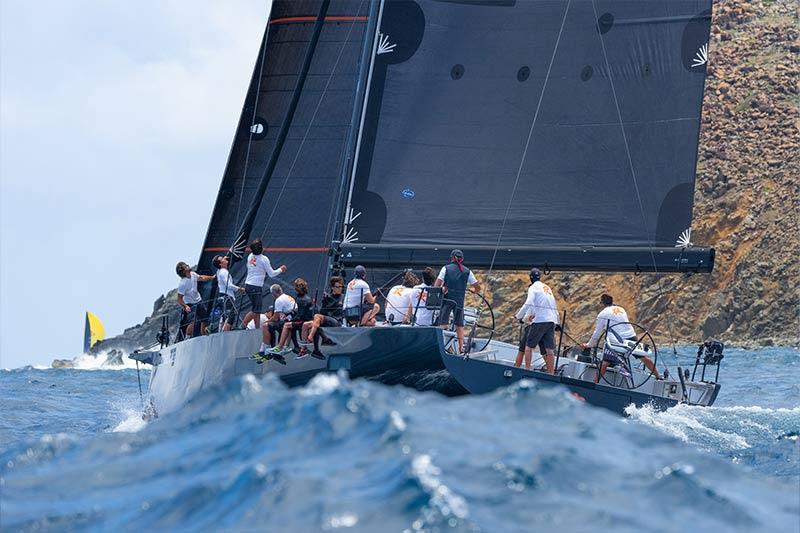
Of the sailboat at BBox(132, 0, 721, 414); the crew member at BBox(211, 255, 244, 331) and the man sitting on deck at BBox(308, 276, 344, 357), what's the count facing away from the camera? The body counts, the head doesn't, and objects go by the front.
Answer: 0

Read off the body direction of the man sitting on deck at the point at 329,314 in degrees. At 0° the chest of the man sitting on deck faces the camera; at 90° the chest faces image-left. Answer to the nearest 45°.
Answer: approximately 45°

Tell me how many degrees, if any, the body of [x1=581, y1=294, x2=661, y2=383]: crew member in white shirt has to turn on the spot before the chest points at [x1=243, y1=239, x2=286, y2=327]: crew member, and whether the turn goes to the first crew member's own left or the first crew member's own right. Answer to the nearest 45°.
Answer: approximately 45° to the first crew member's own left

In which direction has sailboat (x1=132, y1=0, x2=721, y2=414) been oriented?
to the viewer's left

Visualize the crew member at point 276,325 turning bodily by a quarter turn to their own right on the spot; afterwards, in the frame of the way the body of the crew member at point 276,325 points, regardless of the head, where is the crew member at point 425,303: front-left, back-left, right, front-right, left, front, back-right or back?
right

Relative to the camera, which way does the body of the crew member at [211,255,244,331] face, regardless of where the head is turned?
to the viewer's right

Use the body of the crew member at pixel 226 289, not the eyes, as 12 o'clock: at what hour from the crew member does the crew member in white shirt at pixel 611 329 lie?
The crew member in white shirt is roughly at 1 o'clock from the crew member.
